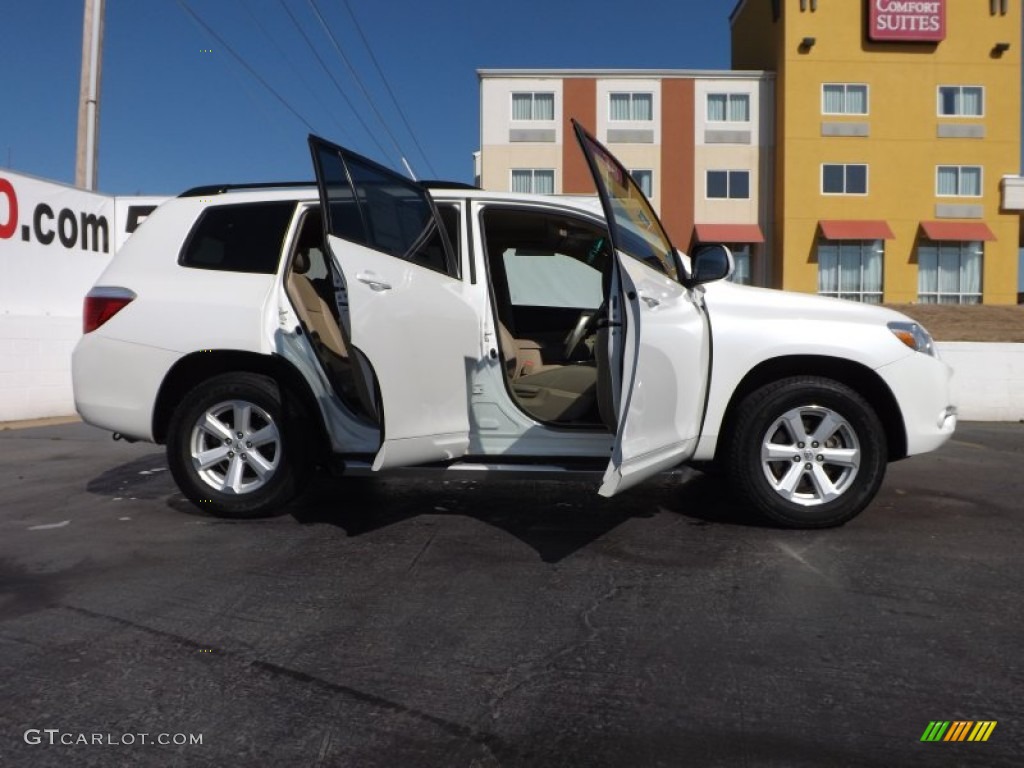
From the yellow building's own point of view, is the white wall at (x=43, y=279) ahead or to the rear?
ahead

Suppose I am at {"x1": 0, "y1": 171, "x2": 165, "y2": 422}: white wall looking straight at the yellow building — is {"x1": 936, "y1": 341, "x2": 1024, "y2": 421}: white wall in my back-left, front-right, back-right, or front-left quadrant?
front-right

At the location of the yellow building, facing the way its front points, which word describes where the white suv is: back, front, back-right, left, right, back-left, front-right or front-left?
front

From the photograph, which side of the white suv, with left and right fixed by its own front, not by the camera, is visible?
right

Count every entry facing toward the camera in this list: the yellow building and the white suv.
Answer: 1

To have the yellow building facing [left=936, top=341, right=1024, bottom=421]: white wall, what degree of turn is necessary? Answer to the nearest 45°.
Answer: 0° — it already faces it

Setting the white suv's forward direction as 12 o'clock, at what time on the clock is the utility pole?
The utility pole is roughly at 8 o'clock from the white suv.

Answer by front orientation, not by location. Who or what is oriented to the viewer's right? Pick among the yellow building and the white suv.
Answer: the white suv

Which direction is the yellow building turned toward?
toward the camera

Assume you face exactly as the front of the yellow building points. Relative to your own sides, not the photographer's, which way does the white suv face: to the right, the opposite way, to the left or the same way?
to the left

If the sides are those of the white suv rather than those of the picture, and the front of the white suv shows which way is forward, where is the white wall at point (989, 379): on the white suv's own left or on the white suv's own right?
on the white suv's own left
